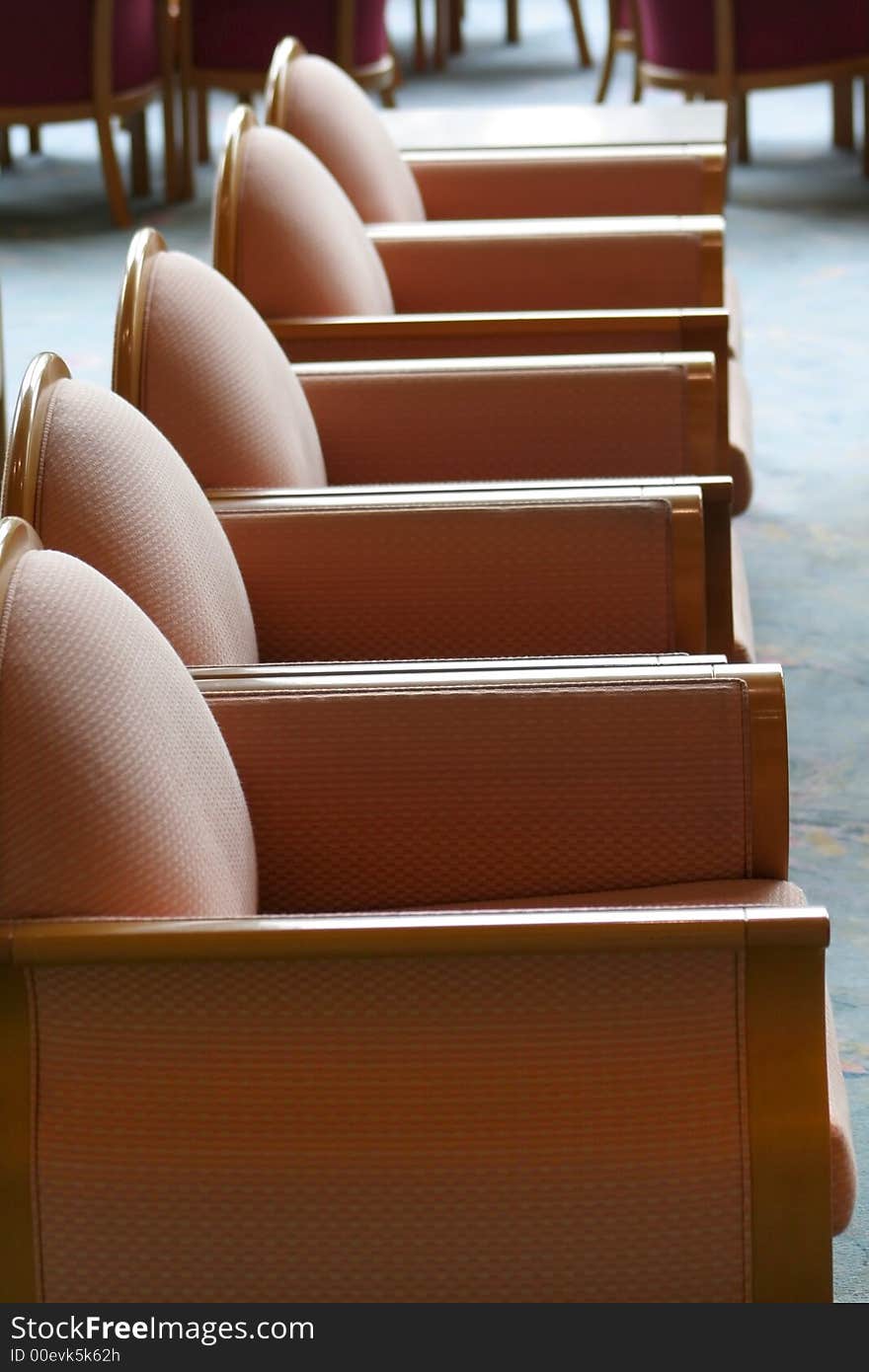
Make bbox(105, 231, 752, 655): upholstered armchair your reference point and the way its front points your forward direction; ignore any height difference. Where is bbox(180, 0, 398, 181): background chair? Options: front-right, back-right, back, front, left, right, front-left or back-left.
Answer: left

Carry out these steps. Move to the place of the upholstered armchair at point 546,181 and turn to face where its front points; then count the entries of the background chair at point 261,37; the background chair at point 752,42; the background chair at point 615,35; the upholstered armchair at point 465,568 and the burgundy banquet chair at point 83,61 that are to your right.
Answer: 1

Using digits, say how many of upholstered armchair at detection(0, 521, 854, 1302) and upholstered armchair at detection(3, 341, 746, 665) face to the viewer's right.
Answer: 2

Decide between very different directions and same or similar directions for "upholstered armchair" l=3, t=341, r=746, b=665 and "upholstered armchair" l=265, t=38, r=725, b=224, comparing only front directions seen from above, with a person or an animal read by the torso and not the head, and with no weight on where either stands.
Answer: same or similar directions

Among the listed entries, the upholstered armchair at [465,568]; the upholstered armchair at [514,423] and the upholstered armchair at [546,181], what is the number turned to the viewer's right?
3

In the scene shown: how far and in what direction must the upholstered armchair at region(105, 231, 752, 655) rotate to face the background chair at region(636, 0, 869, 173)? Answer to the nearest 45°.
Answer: approximately 90° to its left

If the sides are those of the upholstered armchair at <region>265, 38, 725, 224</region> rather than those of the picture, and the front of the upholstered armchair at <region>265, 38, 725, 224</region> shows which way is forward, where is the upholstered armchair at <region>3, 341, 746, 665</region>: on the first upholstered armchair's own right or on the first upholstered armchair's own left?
on the first upholstered armchair's own right

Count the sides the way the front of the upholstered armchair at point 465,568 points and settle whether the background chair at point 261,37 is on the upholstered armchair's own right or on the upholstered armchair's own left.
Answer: on the upholstered armchair's own left

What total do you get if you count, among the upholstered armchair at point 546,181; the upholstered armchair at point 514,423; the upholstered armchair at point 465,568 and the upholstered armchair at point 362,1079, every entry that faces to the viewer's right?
4

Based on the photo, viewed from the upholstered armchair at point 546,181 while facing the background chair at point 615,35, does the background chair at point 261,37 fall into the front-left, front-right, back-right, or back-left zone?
front-left

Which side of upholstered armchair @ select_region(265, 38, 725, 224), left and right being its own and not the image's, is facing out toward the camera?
right

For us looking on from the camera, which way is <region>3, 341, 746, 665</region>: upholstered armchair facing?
facing to the right of the viewer

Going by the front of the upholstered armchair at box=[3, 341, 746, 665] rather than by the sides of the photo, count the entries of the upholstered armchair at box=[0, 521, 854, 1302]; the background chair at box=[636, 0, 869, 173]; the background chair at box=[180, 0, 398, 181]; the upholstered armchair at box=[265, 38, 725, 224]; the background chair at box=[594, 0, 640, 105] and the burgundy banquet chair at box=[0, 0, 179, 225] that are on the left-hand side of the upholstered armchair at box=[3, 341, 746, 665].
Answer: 5

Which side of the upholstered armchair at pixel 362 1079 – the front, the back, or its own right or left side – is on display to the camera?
right

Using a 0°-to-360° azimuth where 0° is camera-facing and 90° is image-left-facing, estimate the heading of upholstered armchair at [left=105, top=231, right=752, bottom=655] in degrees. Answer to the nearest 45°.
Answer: approximately 270°
